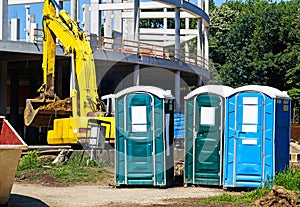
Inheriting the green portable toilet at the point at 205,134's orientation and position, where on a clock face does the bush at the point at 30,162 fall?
The bush is roughly at 4 o'clock from the green portable toilet.

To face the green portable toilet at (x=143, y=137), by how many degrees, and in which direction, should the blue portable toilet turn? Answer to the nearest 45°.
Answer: approximately 90° to its right

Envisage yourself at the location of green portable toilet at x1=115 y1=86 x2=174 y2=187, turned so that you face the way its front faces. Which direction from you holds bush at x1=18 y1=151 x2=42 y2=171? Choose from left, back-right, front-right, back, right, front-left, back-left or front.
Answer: back-right

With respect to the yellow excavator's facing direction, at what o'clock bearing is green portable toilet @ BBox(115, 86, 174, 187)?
The green portable toilet is roughly at 7 o'clock from the yellow excavator.

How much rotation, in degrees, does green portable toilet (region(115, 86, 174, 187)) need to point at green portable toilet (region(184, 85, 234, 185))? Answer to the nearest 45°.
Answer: approximately 90° to its left

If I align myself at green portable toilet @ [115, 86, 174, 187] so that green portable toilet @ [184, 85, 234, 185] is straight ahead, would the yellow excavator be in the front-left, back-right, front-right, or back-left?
back-left

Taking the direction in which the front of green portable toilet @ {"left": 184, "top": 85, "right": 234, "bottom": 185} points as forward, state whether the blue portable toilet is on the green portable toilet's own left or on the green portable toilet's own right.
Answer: on the green portable toilet's own left

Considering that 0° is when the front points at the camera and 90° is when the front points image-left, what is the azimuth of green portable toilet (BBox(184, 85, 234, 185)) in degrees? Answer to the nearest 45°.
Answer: approximately 0°
